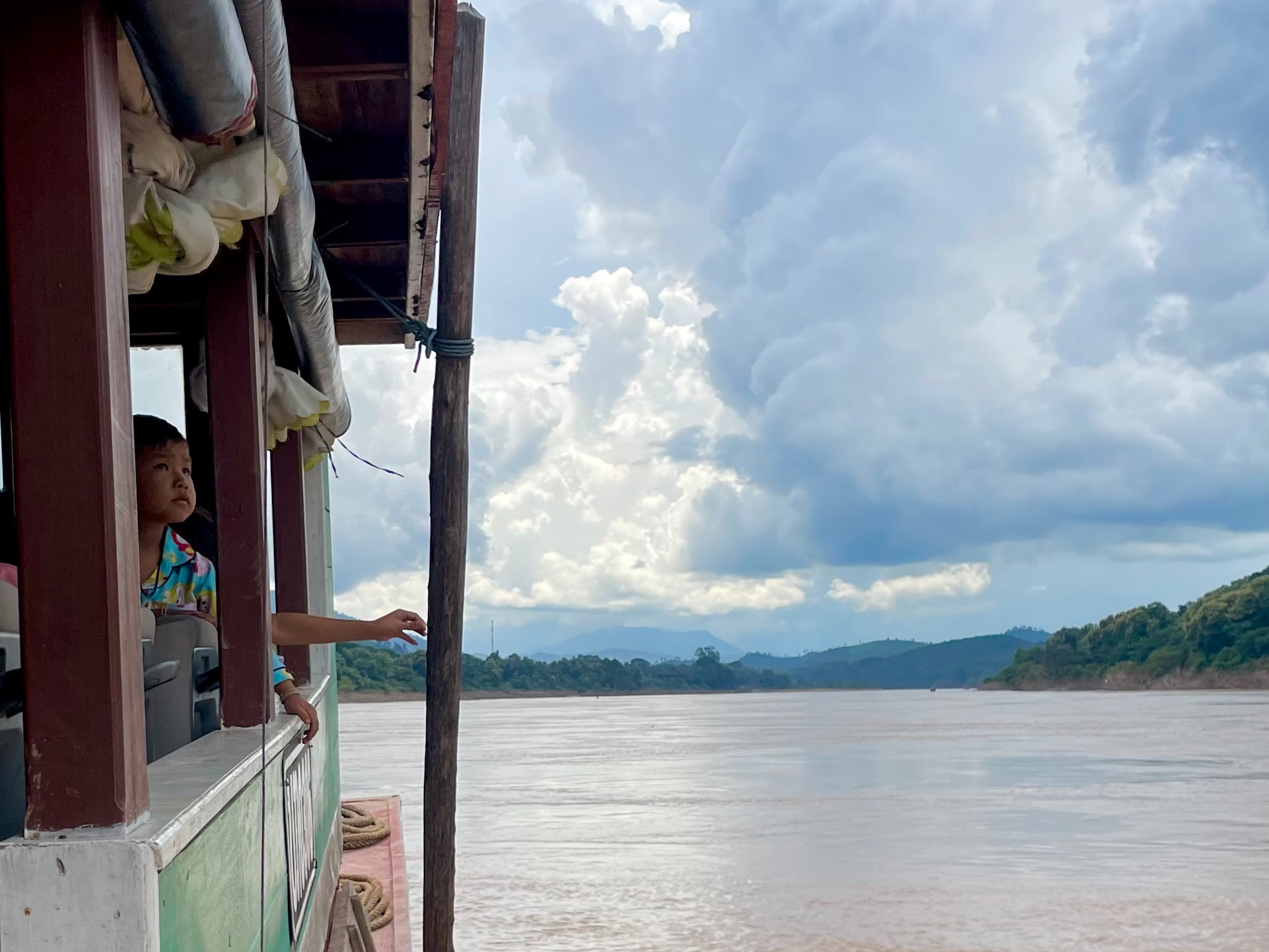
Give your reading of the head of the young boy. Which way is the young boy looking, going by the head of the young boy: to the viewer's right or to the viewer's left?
to the viewer's right

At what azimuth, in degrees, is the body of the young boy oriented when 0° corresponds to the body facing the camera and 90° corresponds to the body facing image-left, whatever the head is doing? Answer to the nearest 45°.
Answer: approximately 315°

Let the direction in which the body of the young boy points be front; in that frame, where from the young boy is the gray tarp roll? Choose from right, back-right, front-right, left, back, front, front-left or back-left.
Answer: front-right
